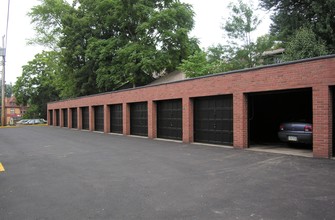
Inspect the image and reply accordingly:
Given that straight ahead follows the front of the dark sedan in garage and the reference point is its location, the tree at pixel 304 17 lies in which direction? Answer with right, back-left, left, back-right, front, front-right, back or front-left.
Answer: front-left

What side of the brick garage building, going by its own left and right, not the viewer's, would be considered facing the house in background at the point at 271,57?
back

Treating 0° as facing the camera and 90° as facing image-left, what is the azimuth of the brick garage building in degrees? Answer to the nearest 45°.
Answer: approximately 45°

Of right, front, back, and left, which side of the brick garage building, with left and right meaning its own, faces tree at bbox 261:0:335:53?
back

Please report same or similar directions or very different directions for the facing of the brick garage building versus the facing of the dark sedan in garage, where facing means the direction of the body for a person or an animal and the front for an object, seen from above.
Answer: very different directions

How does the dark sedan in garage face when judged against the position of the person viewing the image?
facing away from the viewer and to the right of the viewer

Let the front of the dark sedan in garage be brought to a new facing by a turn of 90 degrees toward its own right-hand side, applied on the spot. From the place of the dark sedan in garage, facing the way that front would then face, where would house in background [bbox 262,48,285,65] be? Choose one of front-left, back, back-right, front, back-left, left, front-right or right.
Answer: back-left

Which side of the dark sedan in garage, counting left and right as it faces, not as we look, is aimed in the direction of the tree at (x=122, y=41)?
left
